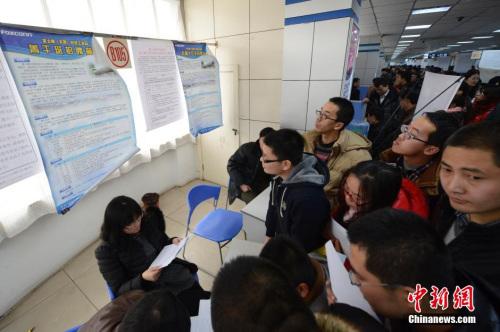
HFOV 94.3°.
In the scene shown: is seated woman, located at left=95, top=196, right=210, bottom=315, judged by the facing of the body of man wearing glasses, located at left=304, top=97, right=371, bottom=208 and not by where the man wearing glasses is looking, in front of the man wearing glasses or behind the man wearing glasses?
in front

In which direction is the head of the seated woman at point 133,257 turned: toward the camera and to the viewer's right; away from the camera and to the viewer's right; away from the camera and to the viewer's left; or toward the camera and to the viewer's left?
toward the camera and to the viewer's right

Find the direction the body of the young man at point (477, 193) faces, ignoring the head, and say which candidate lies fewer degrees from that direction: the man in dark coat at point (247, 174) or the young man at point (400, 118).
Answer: the man in dark coat

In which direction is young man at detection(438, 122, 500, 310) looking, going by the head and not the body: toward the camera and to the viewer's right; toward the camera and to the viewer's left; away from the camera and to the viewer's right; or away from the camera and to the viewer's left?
toward the camera and to the viewer's left

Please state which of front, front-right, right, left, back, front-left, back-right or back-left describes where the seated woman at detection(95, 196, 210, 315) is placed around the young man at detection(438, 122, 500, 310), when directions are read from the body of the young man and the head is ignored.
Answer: front

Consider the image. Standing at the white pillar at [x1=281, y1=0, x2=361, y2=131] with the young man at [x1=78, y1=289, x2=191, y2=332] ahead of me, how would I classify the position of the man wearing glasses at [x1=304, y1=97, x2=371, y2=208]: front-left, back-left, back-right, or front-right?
front-left

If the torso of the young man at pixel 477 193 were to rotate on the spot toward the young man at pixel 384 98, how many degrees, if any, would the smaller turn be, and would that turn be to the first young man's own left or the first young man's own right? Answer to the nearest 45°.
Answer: approximately 90° to the first young man's own right

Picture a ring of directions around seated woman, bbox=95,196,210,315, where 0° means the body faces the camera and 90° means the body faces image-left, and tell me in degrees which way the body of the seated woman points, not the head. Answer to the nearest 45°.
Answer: approximately 315°

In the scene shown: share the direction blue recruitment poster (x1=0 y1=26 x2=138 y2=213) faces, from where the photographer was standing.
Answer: facing the viewer and to the right of the viewer

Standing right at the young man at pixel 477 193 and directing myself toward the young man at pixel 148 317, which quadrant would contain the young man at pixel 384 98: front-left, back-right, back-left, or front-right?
back-right

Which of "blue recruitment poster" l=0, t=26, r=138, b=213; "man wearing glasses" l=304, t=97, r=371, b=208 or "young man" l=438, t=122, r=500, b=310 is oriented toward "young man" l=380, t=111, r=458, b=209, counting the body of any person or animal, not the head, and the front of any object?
the blue recruitment poster

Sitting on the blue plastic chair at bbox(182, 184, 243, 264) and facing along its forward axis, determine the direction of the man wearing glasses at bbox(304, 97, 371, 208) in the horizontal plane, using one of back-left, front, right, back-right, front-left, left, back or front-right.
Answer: front-left

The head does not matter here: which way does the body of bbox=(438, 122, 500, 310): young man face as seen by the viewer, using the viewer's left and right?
facing the viewer and to the left of the viewer

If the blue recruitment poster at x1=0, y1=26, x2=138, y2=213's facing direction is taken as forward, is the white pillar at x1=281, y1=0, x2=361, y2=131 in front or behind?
in front

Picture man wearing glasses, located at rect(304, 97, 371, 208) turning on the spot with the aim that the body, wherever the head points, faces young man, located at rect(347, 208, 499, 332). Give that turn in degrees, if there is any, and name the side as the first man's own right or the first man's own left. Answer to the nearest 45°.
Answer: approximately 45° to the first man's own left

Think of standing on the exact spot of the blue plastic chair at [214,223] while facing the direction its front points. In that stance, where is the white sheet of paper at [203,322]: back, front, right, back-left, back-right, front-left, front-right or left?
front-right
